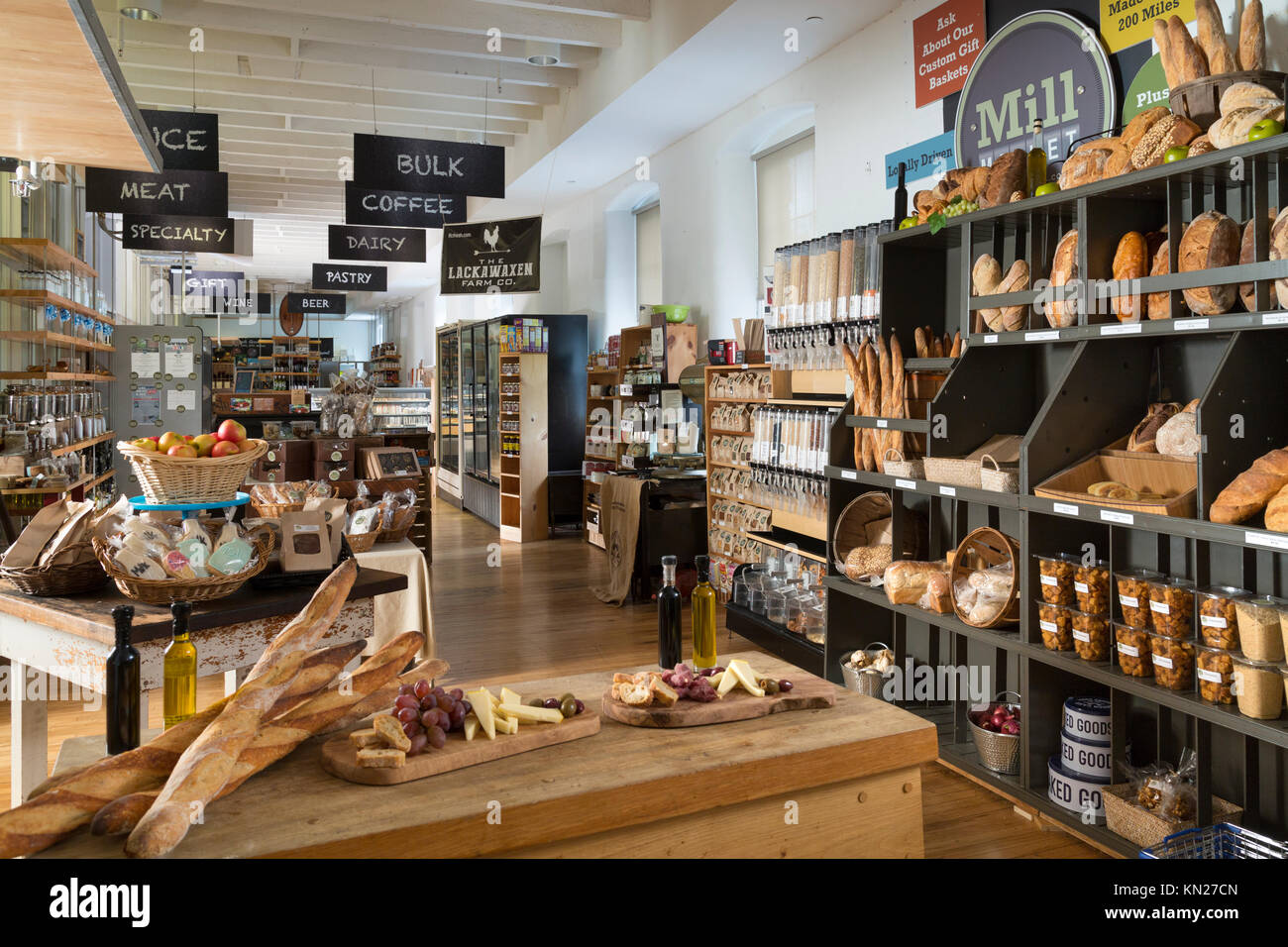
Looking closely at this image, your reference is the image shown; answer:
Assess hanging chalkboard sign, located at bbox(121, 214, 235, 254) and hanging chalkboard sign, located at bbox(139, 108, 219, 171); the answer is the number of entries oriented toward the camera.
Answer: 2

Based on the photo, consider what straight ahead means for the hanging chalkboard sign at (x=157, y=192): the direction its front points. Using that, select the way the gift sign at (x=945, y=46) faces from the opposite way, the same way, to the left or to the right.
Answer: to the right

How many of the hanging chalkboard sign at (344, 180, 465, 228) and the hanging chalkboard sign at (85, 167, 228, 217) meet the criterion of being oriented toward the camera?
2

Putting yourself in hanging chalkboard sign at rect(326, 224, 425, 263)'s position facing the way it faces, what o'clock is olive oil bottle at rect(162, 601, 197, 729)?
The olive oil bottle is roughly at 12 o'clock from the hanging chalkboard sign.

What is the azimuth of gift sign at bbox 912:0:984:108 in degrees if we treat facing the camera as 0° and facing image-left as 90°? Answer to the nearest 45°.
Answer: approximately 45°
